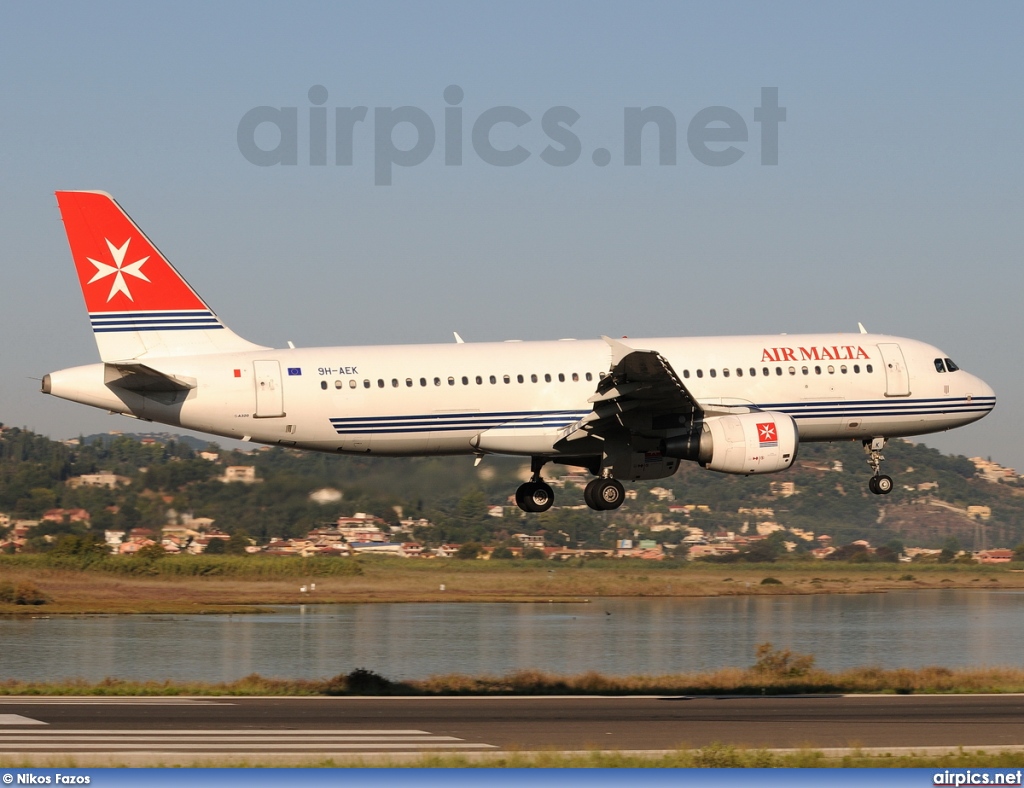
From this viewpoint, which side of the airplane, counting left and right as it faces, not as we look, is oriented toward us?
right
